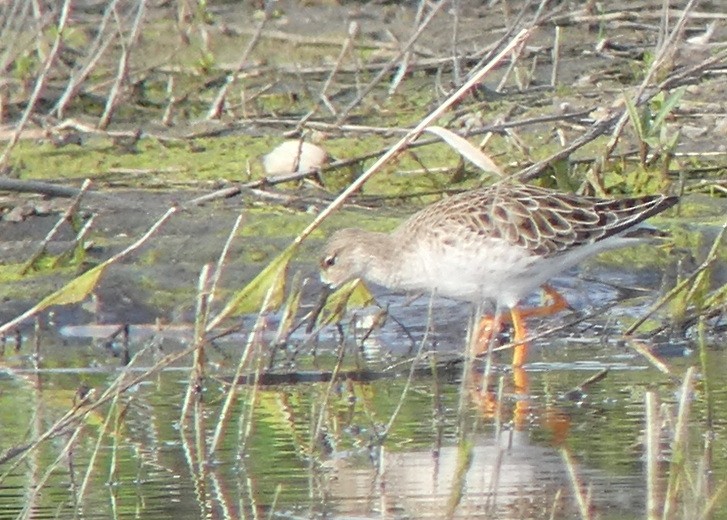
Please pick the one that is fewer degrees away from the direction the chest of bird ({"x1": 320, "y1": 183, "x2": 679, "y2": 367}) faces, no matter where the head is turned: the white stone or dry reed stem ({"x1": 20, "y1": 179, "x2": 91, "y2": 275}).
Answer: the dry reed stem

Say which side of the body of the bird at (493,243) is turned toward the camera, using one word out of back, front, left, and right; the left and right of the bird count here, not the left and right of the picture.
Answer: left

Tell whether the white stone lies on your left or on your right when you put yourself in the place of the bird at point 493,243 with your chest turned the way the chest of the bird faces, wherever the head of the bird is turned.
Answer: on your right

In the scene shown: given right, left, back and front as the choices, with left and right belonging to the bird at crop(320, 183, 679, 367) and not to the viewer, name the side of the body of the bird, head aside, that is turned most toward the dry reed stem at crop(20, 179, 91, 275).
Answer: front

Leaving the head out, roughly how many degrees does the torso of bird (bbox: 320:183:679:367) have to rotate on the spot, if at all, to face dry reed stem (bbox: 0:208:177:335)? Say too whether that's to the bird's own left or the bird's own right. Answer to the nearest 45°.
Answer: approximately 45° to the bird's own left

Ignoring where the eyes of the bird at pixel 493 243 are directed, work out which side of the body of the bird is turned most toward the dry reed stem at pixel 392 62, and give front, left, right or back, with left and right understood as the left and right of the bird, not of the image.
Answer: right
